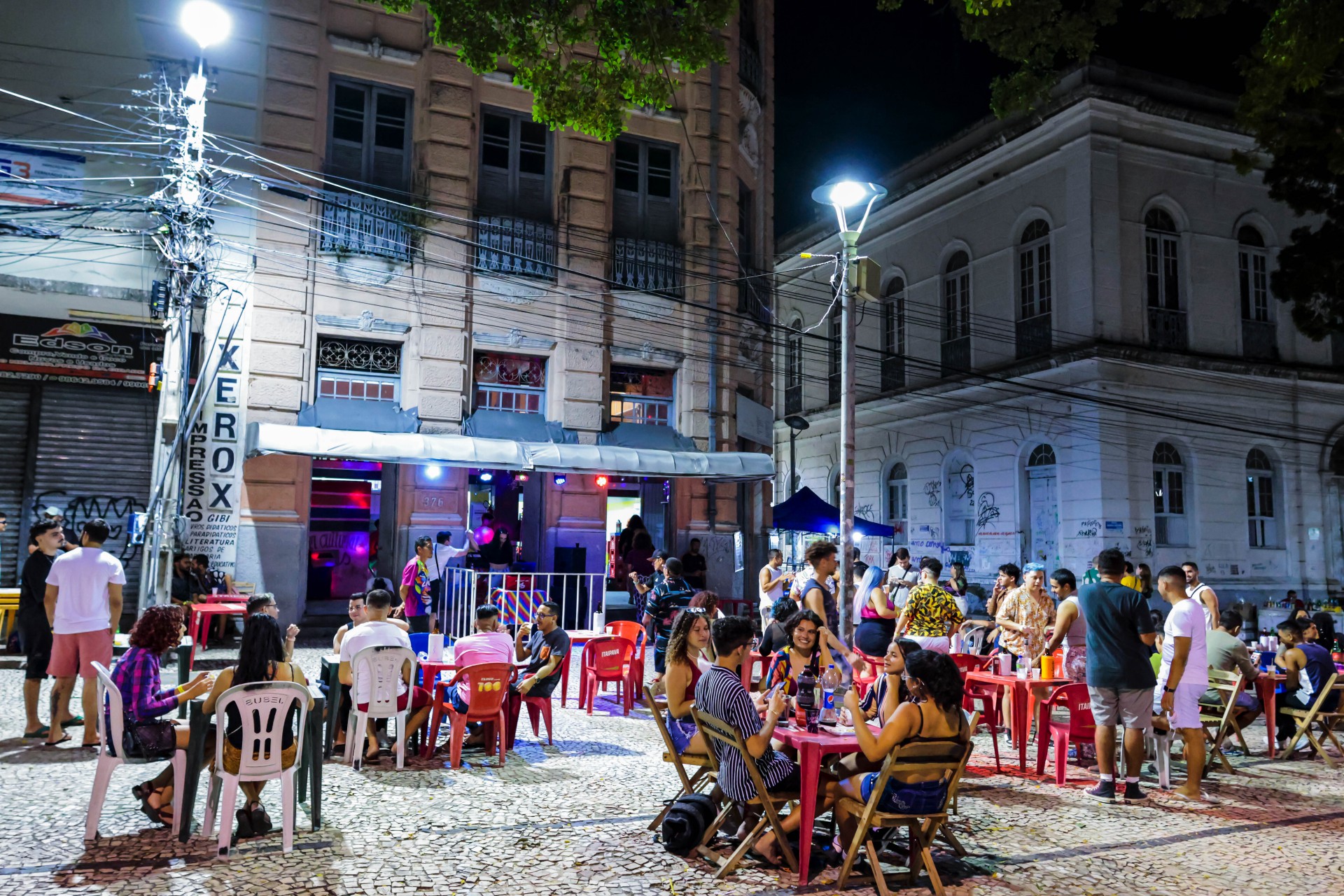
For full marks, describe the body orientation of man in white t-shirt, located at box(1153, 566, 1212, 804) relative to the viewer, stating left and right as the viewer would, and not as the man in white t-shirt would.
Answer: facing to the left of the viewer

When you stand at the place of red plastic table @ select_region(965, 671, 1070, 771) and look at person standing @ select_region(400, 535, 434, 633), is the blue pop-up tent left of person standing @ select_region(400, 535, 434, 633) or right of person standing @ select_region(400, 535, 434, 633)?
right

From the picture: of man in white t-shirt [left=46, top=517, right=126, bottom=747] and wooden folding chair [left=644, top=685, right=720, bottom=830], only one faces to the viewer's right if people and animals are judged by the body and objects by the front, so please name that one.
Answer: the wooden folding chair

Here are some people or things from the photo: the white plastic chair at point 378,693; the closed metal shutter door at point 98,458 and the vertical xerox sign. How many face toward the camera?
2

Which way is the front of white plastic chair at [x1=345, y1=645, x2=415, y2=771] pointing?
away from the camera

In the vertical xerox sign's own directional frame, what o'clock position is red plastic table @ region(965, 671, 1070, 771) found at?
The red plastic table is roughly at 11 o'clock from the vertical xerox sign.

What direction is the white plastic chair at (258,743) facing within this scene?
away from the camera

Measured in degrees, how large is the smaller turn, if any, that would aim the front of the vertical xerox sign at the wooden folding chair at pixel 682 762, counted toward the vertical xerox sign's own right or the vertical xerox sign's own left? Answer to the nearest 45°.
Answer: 0° — it already faces it

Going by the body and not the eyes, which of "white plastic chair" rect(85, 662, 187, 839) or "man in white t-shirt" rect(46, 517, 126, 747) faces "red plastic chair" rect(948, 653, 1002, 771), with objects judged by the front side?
the white plastic chair

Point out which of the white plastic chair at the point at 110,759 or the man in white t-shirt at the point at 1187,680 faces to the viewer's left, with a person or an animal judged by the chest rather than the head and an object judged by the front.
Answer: the man in white t-shirt

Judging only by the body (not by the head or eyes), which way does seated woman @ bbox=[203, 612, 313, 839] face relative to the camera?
away from the camera

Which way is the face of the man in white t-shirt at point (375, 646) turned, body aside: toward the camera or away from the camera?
away from the camera
